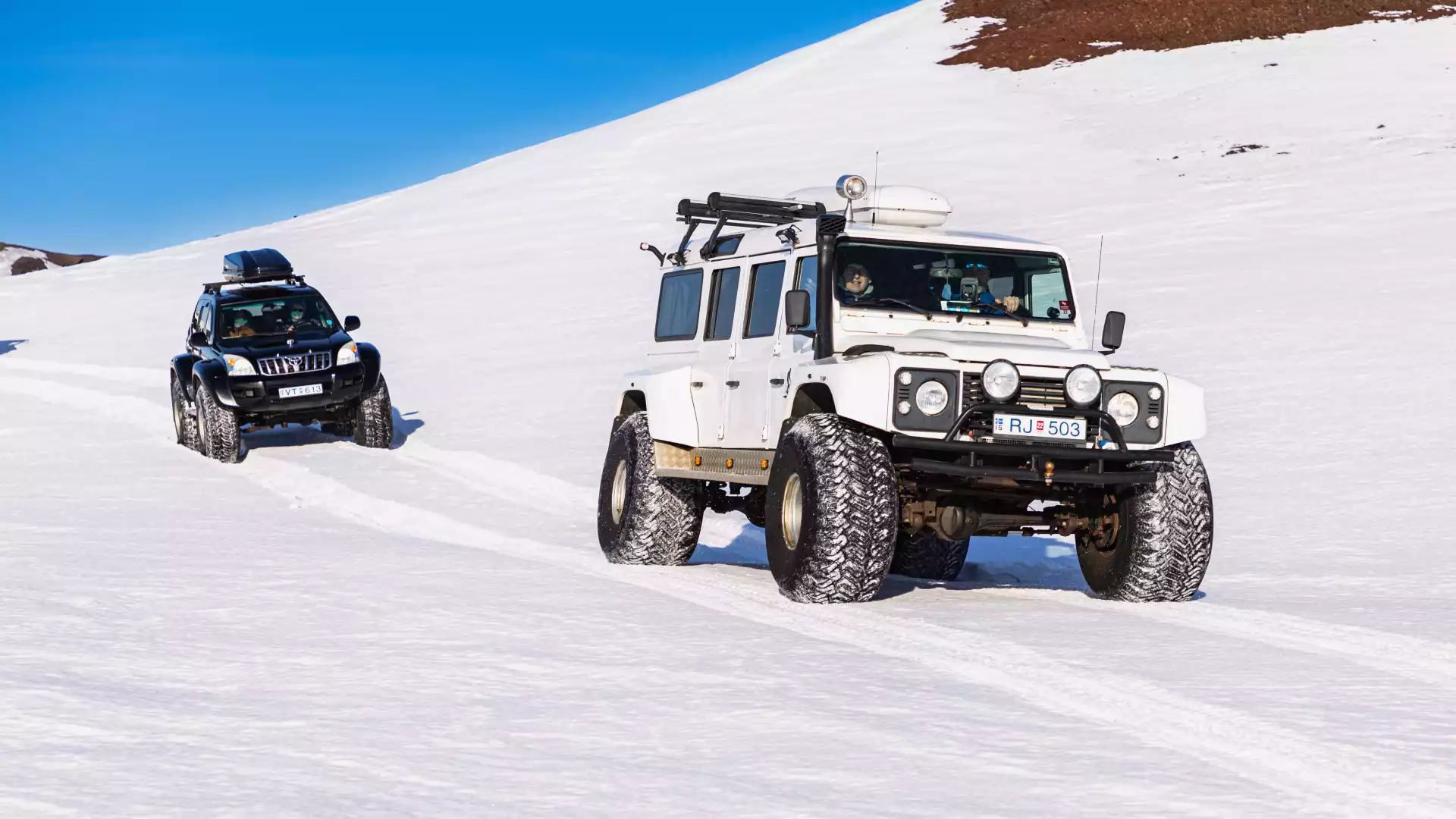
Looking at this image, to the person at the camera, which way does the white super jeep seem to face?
facing the viewer and to the right of the viewer

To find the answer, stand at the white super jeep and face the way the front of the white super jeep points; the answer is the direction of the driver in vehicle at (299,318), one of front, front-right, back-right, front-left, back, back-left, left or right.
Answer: back

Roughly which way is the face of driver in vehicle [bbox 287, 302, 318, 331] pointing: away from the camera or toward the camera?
toward the camera

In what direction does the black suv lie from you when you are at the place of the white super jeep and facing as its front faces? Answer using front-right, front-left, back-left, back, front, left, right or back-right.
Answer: back

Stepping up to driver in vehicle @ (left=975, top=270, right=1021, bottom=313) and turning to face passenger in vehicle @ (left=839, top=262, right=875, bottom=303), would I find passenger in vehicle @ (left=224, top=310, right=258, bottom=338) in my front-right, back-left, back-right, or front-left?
front-right

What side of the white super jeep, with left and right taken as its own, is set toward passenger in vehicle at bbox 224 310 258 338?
back
